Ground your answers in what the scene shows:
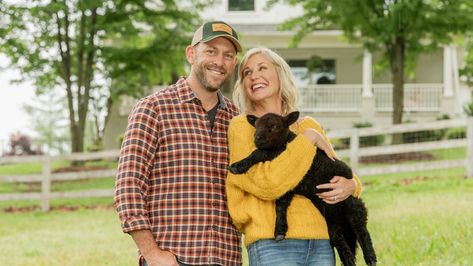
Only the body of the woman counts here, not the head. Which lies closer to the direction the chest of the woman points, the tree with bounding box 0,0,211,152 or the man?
the man

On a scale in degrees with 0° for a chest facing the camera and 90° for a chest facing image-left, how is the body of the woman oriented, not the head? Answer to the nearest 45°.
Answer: approximately 0°

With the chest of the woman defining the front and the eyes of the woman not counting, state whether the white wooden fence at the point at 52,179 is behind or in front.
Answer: behind

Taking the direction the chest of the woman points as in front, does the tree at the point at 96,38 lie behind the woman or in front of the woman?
behind

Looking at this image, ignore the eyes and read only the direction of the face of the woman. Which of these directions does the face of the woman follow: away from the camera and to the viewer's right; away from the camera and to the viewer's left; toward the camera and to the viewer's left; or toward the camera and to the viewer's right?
toward the camera and to the viewer's left

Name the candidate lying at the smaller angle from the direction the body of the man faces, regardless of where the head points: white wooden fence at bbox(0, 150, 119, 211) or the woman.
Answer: the woman

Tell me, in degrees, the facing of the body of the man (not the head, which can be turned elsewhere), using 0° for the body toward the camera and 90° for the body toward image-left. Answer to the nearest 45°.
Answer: approximately 315°

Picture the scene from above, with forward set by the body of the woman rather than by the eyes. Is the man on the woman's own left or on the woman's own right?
on the woman's own right

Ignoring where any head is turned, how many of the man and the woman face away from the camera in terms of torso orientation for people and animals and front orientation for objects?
0
